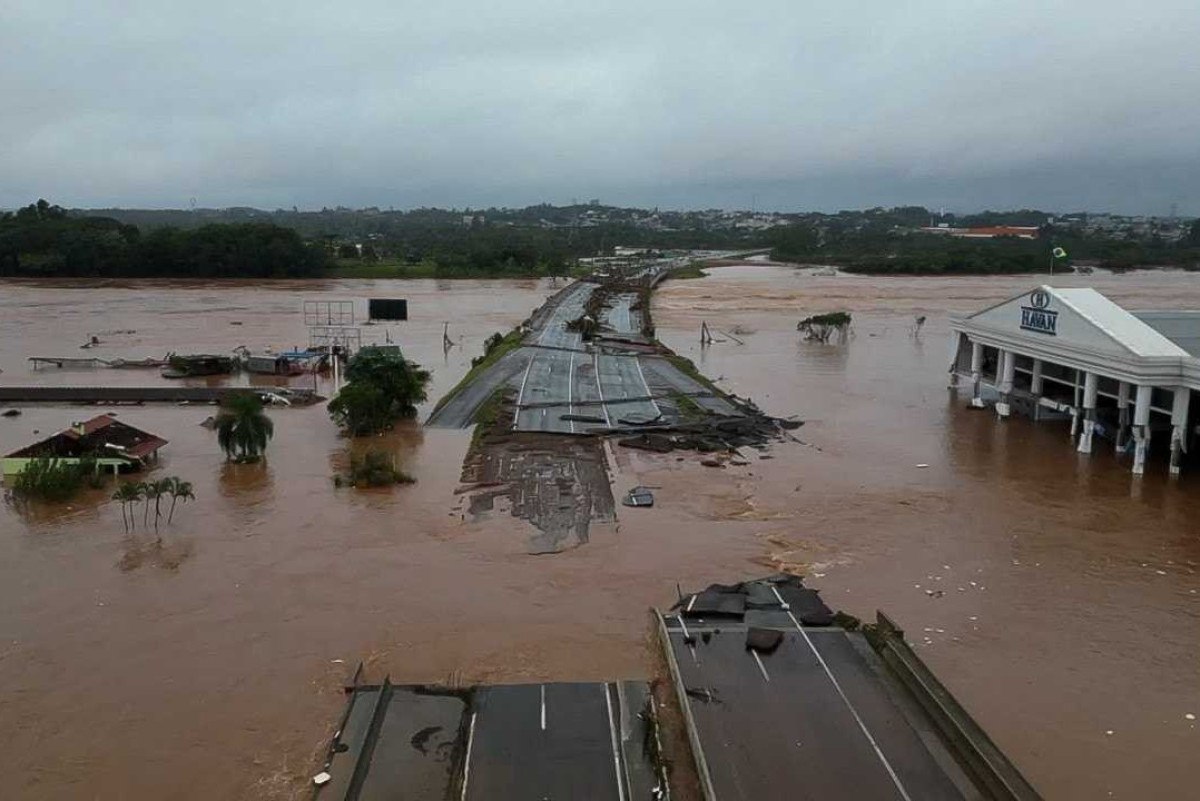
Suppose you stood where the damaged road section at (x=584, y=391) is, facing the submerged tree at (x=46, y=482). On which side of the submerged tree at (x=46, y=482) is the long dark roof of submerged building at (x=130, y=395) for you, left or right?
right

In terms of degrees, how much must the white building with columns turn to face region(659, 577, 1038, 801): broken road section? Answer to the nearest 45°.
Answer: approximately 45° to its left

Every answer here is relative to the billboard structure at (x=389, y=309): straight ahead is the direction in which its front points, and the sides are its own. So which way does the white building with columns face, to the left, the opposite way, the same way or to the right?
to the right

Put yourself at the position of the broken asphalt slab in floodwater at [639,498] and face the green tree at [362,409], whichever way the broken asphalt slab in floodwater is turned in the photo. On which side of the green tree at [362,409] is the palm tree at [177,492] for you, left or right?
left

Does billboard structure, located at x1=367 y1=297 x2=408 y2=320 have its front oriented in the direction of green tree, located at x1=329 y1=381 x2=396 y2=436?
yes

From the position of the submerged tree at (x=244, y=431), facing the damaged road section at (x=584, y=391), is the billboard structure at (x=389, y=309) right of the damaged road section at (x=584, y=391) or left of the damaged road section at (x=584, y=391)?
left

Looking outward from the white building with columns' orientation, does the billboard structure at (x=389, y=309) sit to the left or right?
on its right

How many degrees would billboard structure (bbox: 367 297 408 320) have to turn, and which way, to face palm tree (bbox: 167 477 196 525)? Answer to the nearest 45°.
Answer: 0° — it already faces it

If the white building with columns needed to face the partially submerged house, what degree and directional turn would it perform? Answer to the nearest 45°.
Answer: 0° — it already faces it

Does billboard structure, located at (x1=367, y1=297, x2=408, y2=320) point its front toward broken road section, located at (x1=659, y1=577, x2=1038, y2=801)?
yes

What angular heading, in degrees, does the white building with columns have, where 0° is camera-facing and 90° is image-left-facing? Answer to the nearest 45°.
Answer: approximately 45°
